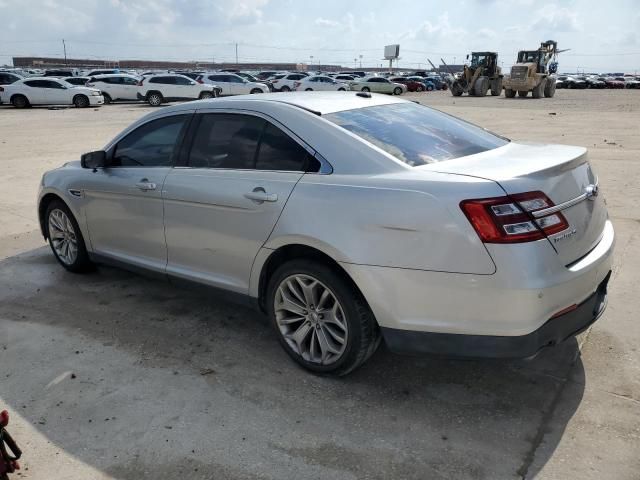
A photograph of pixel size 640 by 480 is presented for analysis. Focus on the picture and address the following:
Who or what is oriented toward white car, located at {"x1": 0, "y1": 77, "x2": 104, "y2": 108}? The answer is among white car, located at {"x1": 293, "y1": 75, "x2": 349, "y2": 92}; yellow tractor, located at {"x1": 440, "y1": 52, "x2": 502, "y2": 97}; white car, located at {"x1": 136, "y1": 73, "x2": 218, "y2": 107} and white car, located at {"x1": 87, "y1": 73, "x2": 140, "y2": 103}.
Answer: the yellow tractor

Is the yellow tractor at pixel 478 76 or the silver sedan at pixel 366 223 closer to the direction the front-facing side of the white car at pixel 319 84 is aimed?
the yellow tractor

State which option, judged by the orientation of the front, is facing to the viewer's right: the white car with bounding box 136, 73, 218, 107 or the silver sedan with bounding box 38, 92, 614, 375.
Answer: the white car

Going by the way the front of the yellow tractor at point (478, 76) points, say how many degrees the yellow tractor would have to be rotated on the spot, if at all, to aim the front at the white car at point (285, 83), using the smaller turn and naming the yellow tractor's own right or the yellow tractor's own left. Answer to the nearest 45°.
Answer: approximately 45° to the yellow tractor's own right

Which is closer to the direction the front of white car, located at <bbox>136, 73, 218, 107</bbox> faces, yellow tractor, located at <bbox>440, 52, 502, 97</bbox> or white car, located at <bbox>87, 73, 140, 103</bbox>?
the yellow tractor

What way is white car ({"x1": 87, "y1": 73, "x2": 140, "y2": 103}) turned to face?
to the viewer's right

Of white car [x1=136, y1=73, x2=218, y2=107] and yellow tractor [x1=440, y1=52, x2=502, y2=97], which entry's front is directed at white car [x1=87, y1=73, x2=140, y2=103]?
the yellow tractor

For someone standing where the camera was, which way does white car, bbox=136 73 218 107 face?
facing to the right of the viewer

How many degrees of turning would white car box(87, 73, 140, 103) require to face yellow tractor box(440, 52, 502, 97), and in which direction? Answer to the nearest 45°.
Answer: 0° — it already faces it

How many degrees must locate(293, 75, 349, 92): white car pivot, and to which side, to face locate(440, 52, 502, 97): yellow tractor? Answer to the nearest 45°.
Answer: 0° — it already faces it

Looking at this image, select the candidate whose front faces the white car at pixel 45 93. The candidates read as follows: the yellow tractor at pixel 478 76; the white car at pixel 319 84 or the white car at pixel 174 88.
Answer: the yellow tractor

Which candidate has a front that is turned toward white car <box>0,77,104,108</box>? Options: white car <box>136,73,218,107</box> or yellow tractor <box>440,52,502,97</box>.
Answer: the yellow tractor

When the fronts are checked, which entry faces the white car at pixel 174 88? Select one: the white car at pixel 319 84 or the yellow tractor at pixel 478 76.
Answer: the yellow tractor
